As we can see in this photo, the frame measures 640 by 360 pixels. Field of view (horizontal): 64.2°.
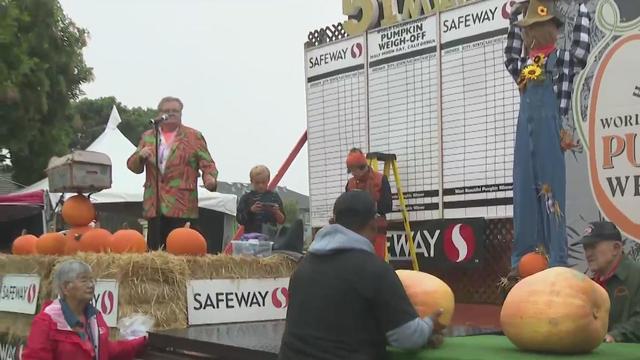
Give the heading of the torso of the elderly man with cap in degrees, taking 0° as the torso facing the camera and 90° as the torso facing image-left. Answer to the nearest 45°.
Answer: approximately 90°

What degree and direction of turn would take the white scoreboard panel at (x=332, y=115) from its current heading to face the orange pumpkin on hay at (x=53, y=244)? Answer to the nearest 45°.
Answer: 0° — it already faces it

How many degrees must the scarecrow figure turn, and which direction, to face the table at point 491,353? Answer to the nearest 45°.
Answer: approximately 45° to its left

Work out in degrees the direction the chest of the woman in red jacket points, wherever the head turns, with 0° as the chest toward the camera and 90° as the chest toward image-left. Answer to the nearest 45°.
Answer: approximately 315°

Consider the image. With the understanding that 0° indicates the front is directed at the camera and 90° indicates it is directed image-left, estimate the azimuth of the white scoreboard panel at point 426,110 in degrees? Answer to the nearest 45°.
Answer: approximately 45°

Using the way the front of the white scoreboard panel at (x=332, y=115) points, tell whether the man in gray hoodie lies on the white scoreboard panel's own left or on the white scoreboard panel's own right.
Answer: on the white scoreboard panel's own left

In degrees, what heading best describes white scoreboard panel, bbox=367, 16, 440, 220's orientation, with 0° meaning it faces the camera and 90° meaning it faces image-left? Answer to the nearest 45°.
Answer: approximately 45°
